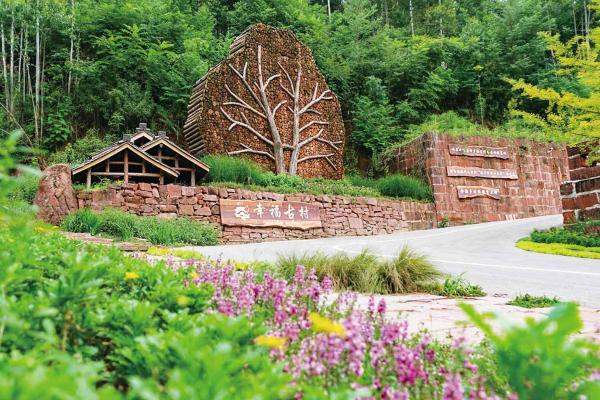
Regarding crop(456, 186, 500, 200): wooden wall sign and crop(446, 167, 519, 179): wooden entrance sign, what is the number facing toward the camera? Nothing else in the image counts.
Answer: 2

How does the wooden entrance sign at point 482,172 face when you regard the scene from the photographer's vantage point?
facing the viewer

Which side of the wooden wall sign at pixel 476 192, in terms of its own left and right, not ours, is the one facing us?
front

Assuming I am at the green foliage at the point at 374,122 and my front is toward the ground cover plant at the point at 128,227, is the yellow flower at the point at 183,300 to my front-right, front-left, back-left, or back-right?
front-left

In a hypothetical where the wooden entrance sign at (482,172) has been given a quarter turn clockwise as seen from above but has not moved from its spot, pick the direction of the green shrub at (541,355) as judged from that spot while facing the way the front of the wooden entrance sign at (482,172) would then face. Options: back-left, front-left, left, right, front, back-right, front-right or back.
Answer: left

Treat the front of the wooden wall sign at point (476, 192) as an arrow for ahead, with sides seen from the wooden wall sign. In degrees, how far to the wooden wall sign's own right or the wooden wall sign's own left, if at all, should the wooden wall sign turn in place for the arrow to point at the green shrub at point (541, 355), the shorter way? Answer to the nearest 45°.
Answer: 0° — it already faces it

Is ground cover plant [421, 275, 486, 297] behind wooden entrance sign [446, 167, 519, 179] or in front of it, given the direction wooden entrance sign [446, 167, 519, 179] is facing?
in front

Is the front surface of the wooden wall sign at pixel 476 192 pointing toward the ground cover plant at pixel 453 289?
yes

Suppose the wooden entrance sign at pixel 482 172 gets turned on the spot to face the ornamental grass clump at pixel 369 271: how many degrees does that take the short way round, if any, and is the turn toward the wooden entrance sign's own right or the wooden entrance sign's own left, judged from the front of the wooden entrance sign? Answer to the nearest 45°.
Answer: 0° — it already faces it

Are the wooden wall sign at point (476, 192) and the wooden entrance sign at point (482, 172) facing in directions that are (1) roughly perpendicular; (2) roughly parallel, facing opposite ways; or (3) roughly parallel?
roughly parallel

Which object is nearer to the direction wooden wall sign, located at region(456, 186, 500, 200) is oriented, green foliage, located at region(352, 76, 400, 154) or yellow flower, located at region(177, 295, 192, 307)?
the yellow flower

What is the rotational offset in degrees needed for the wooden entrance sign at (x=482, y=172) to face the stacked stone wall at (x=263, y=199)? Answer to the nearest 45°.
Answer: approximately 45° to its right

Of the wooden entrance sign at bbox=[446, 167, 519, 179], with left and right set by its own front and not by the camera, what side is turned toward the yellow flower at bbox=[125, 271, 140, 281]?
front

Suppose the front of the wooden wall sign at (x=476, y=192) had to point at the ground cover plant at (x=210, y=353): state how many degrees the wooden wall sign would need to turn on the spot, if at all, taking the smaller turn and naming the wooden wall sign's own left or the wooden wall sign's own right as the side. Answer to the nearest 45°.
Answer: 0° — it already faces it

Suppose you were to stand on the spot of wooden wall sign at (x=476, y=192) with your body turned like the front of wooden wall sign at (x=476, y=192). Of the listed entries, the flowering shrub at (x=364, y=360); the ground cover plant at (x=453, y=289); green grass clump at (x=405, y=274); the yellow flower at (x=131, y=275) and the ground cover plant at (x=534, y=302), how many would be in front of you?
5

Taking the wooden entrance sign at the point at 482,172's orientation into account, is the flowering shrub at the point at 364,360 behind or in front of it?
in front
